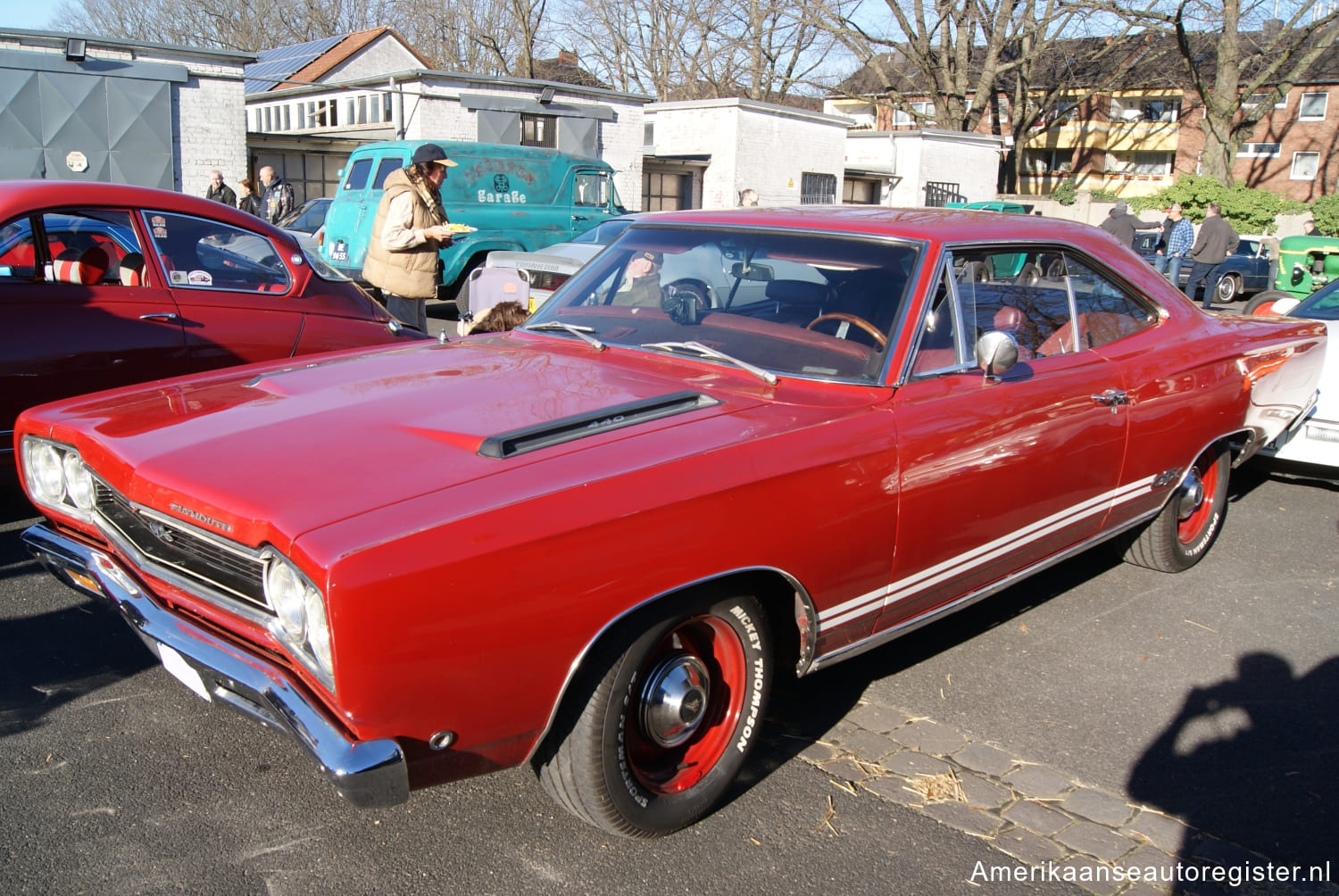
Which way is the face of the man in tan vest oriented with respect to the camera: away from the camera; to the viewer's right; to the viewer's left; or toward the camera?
to the viewer's right

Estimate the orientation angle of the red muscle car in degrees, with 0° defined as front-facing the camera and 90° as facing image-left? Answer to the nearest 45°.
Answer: approximately 45°

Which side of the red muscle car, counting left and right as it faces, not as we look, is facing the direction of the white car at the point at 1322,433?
back

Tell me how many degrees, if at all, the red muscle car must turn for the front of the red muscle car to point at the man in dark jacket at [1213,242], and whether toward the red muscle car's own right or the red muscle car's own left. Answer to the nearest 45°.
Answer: approximately 180°

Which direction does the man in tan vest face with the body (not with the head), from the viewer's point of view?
to the viewer's right

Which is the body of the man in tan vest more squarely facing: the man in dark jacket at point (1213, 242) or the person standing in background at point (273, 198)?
the man in dark jacket
